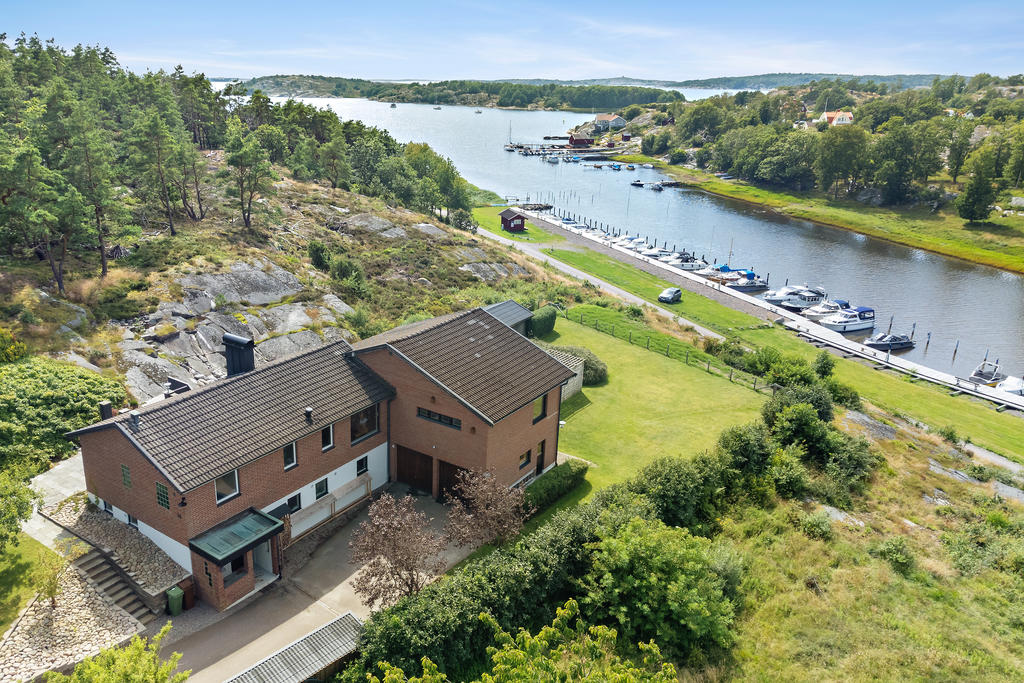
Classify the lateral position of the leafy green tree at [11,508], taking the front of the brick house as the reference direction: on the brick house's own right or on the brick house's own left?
on the brick house's own right

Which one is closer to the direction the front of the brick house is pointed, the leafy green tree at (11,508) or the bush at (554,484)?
the bush

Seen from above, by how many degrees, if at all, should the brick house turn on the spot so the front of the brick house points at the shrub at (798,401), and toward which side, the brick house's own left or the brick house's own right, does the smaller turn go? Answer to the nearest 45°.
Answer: approximately 45° to the brick house's own left

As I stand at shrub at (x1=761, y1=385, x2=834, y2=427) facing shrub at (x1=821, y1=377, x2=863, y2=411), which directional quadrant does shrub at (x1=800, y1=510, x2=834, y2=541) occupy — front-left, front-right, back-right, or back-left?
back-right

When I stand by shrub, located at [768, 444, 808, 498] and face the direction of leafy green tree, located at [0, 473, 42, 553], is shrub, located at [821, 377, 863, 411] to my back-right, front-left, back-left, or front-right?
back-right

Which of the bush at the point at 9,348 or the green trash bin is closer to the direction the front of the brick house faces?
the green trash bin

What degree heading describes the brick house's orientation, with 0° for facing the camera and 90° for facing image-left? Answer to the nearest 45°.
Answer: approximately 315°

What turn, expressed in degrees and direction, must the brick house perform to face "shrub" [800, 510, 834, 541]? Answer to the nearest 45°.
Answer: approximately 45° to its left

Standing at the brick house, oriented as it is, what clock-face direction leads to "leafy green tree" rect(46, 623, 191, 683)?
The leafy green tree is roughly at 2 o'clock from the brick house.

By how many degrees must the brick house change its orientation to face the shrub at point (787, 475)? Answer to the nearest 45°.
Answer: approximately 45° to its left
